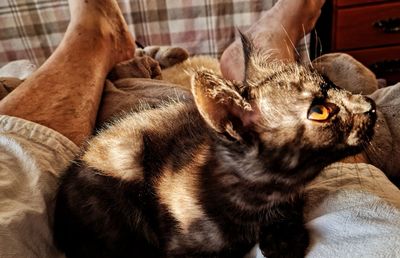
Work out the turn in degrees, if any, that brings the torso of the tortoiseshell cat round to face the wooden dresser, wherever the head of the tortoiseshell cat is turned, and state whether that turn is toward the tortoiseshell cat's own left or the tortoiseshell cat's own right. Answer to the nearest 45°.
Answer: approximately 45° to the tortoiseshell cat's own left

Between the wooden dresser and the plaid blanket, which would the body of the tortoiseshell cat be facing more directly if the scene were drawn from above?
the wooden dresser

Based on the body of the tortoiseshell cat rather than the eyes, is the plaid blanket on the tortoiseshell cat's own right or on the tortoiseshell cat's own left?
on the tortoiseshell cat's own left

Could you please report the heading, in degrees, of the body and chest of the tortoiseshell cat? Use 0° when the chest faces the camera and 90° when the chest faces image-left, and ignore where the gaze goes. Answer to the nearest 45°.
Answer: approximately 270°
